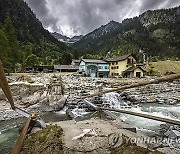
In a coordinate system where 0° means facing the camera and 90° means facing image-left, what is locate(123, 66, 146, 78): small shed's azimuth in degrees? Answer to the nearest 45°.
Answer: approximately 315°
